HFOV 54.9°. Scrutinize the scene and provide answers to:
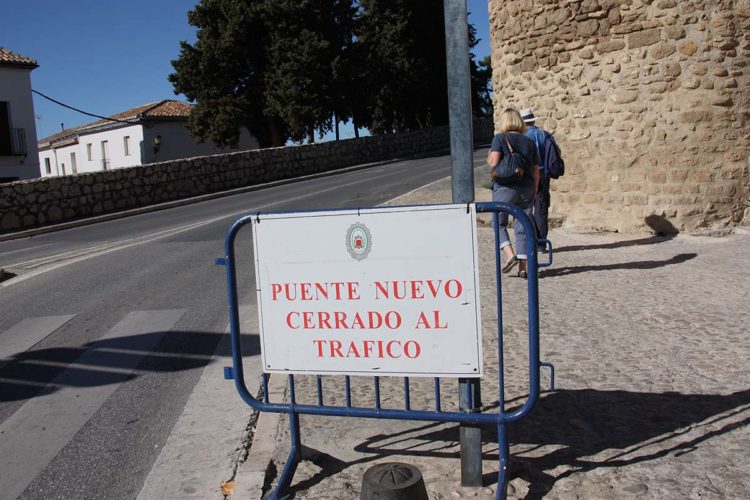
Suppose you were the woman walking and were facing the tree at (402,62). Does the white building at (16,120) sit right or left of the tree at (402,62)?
left

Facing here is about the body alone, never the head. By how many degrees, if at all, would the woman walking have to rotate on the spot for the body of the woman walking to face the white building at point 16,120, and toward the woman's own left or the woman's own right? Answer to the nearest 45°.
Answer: approximately 45° to the woman's own left

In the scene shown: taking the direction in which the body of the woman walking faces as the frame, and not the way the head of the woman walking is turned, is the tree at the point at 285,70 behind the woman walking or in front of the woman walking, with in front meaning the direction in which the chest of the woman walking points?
in front

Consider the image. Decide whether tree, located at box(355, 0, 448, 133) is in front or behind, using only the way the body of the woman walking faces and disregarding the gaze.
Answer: in front

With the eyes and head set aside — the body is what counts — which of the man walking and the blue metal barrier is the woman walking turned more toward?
the man walking

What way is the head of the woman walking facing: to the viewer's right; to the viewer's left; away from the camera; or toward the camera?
away from the camera

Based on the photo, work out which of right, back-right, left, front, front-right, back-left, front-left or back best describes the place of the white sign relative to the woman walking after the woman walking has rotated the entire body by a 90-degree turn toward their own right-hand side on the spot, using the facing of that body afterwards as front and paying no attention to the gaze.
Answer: right

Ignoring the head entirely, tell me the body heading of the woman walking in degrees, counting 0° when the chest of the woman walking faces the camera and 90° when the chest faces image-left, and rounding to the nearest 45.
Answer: approximately 180°

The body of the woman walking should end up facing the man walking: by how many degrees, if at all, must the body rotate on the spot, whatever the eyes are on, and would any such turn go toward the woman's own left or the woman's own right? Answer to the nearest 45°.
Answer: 0° — they already face them

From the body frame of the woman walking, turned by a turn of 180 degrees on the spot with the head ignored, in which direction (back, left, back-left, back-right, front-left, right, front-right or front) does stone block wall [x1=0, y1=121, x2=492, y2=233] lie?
back-right

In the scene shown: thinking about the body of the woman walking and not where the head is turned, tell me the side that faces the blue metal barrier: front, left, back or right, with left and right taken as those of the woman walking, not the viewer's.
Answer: back

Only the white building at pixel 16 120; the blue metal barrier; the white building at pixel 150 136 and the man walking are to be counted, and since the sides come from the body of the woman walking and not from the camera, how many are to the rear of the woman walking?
1

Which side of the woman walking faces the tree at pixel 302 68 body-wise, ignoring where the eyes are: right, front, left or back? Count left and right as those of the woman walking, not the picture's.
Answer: front

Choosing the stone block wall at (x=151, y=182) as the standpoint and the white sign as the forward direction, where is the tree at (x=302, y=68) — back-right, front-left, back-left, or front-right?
back-left

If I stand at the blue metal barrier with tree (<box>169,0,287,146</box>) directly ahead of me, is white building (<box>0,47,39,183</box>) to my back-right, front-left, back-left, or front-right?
front-left

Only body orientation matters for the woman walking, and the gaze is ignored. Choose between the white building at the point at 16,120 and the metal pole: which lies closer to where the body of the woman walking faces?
the white building
